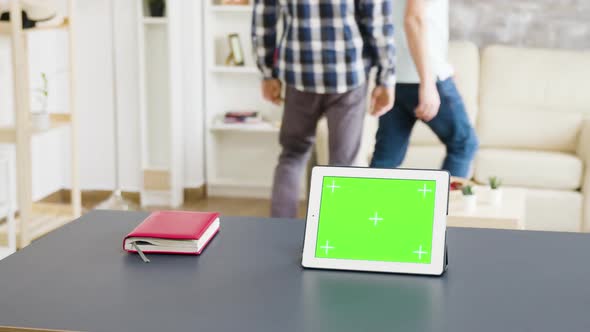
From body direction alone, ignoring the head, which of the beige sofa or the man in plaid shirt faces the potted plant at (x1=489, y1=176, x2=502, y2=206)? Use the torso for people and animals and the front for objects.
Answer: the beige sofa

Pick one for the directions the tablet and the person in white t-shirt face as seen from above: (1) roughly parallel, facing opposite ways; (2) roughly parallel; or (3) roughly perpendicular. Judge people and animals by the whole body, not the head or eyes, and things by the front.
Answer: roughly perpendicular

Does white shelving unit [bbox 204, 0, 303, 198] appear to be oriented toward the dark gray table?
yes

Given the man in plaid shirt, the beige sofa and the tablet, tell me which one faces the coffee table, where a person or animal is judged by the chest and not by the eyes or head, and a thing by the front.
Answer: the beige sofa

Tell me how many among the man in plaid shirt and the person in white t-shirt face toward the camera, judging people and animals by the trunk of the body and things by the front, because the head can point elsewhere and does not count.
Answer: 1

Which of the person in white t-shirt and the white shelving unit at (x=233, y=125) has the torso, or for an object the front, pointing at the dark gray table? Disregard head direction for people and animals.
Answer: the white shelving unit

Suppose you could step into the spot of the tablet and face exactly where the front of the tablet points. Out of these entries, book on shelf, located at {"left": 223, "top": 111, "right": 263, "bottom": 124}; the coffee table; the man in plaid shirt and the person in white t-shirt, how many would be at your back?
4

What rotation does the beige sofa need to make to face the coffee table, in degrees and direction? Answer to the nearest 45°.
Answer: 0° — it already faces it

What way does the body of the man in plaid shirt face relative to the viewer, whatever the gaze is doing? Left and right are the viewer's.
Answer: facing the viewer

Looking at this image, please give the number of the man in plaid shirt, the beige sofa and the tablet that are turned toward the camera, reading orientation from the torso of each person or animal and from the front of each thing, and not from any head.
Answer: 3

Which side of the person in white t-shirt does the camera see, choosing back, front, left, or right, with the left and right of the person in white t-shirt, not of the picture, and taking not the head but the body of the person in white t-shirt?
right

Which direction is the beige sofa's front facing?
toward the camera
